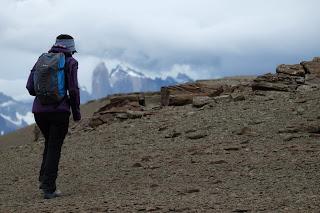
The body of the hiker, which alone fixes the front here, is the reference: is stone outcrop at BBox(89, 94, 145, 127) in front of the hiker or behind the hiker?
in front

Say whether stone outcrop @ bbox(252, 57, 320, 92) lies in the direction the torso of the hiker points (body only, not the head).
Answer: yes

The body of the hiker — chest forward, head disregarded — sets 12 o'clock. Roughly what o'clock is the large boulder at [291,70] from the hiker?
The large boulder is roughly at 12 o'clock from the hiker.

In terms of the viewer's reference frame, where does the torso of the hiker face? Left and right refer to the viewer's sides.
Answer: facing away from the viewer and to the right of the viewer
